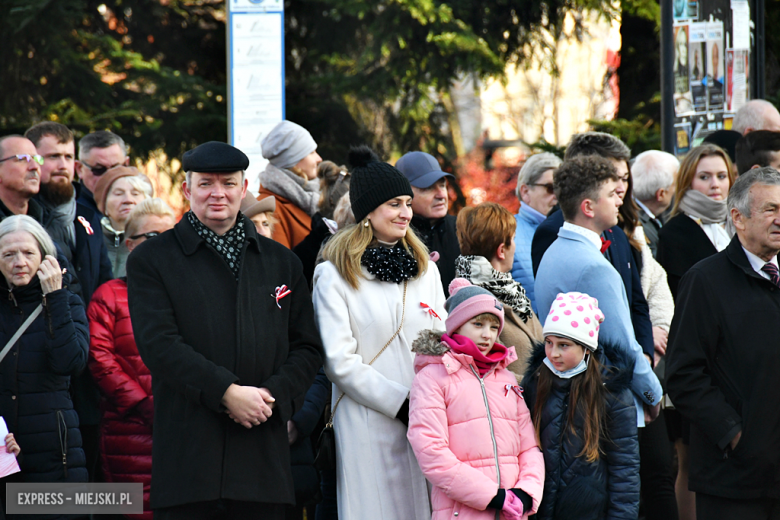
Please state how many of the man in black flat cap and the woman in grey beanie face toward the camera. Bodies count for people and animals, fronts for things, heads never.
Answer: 1

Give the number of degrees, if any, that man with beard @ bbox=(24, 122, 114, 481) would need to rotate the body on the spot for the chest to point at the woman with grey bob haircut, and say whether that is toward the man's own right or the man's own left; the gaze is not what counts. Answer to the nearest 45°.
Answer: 0° — they already face them

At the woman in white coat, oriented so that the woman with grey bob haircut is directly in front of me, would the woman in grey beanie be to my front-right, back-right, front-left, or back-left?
front-right

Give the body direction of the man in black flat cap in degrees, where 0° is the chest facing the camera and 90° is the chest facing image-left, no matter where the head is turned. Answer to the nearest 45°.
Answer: approximately 0°

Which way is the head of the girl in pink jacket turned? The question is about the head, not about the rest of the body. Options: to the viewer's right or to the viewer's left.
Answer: to the viewer's right

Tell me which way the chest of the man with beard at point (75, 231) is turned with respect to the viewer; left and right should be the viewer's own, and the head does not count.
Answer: facing the viewer

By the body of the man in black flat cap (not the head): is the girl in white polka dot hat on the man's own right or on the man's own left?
on the man's own left

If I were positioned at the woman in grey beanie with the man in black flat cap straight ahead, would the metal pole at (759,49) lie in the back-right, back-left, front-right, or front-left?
back-left

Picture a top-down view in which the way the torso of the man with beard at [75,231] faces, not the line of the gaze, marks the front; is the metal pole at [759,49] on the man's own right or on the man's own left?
on the man's own left

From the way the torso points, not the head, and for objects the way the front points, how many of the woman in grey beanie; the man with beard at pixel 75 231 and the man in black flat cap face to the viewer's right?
1
